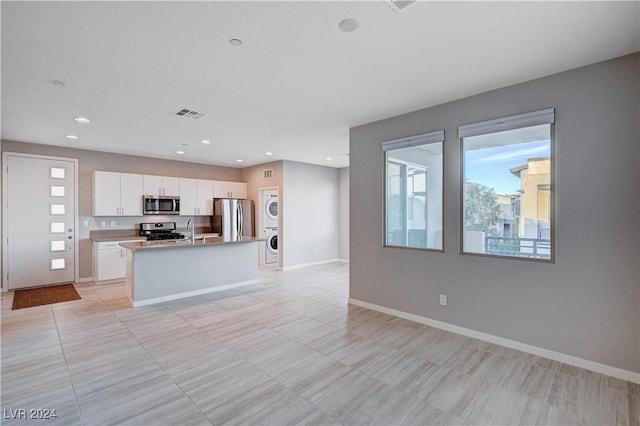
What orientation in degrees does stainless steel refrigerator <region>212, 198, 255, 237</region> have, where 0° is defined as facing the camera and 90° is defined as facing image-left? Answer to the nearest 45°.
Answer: approximately 315°

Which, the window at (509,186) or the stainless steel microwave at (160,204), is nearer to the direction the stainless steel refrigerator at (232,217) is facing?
the window

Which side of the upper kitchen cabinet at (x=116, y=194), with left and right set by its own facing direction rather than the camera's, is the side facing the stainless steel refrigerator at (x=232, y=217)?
left

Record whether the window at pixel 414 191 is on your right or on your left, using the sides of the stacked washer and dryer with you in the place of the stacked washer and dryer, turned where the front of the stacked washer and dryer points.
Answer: on your left

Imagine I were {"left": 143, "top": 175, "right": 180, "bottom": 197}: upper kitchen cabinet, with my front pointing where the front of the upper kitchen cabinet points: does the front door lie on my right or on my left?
on my right

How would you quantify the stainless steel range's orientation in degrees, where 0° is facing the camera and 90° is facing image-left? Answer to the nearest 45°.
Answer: approximately 0°

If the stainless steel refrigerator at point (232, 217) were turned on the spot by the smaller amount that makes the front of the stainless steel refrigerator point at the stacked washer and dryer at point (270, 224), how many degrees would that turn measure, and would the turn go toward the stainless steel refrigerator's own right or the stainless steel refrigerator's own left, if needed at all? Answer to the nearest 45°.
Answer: approximately 45° to the stainless steel refrigerator's own left

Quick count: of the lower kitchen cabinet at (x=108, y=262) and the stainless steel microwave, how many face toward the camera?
2
